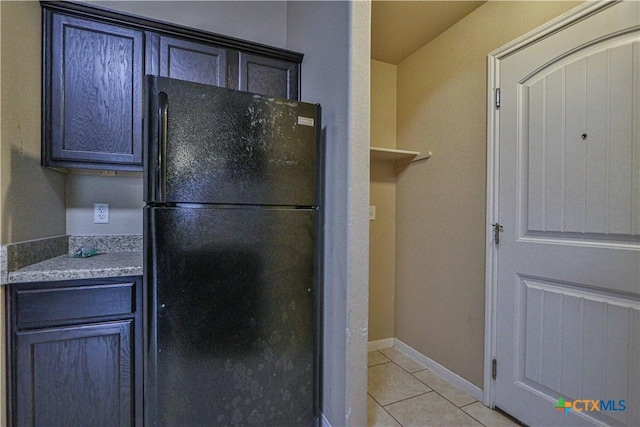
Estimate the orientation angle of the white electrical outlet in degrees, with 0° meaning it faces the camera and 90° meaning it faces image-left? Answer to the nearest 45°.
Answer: approximately 0°

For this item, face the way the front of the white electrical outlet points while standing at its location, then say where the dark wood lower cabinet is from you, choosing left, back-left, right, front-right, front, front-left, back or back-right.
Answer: front

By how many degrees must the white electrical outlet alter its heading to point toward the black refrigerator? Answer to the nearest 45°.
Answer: approximately 45° to its left

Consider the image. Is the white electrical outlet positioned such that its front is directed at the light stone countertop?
yes

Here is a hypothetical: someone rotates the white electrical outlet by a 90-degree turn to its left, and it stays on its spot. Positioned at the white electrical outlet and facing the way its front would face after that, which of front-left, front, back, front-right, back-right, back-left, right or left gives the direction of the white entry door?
front-right

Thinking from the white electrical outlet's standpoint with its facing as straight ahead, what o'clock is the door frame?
The door frame is roughly at 10 o'clock from the white electrical outlet.
